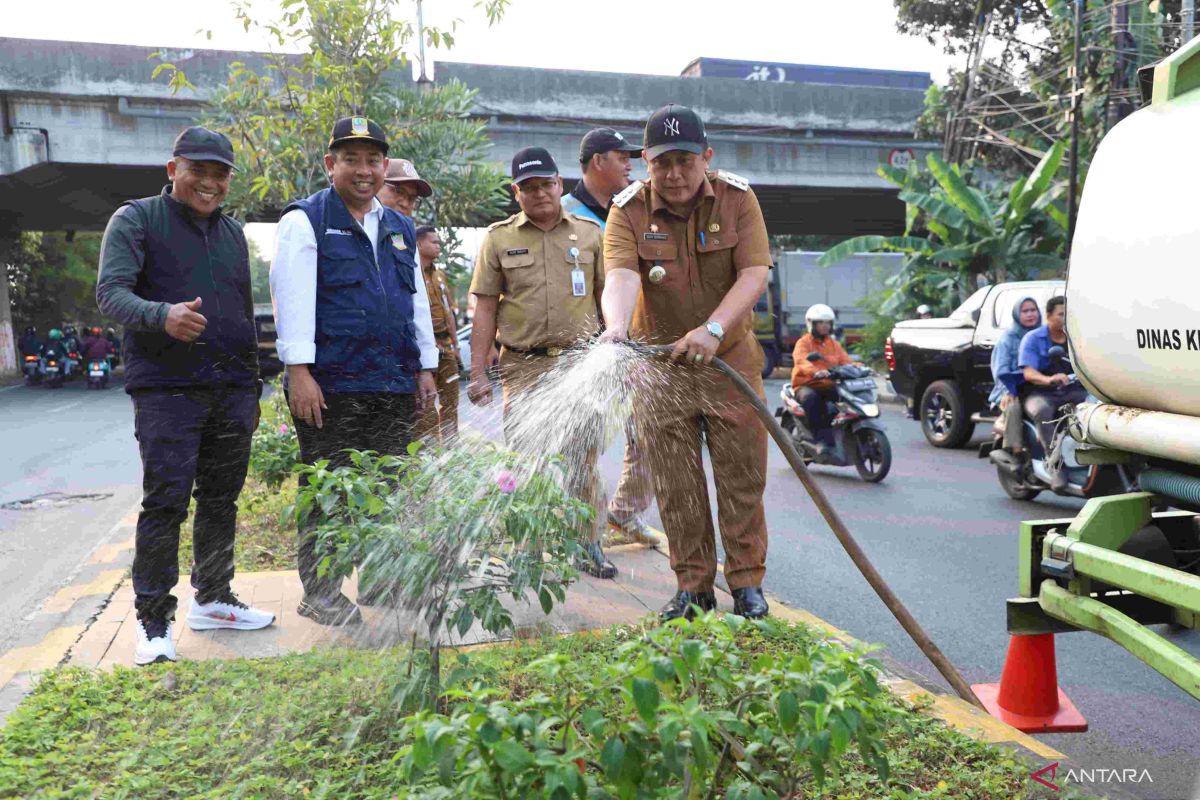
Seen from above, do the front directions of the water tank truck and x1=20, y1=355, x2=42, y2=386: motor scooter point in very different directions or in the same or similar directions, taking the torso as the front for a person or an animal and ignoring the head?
very different directions

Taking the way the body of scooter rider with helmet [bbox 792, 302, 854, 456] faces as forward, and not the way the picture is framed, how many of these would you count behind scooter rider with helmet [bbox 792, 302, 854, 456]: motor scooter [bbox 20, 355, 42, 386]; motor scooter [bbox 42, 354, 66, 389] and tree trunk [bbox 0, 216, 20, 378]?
3

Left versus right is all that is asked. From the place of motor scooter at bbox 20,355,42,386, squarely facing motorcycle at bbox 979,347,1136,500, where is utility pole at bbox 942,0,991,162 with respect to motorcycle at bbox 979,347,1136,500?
left

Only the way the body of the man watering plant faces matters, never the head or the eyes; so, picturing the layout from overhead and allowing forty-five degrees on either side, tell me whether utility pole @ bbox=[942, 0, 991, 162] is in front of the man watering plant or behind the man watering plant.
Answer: behind

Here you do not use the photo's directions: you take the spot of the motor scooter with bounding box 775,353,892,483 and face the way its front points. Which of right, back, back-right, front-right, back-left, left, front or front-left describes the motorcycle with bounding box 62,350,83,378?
back
